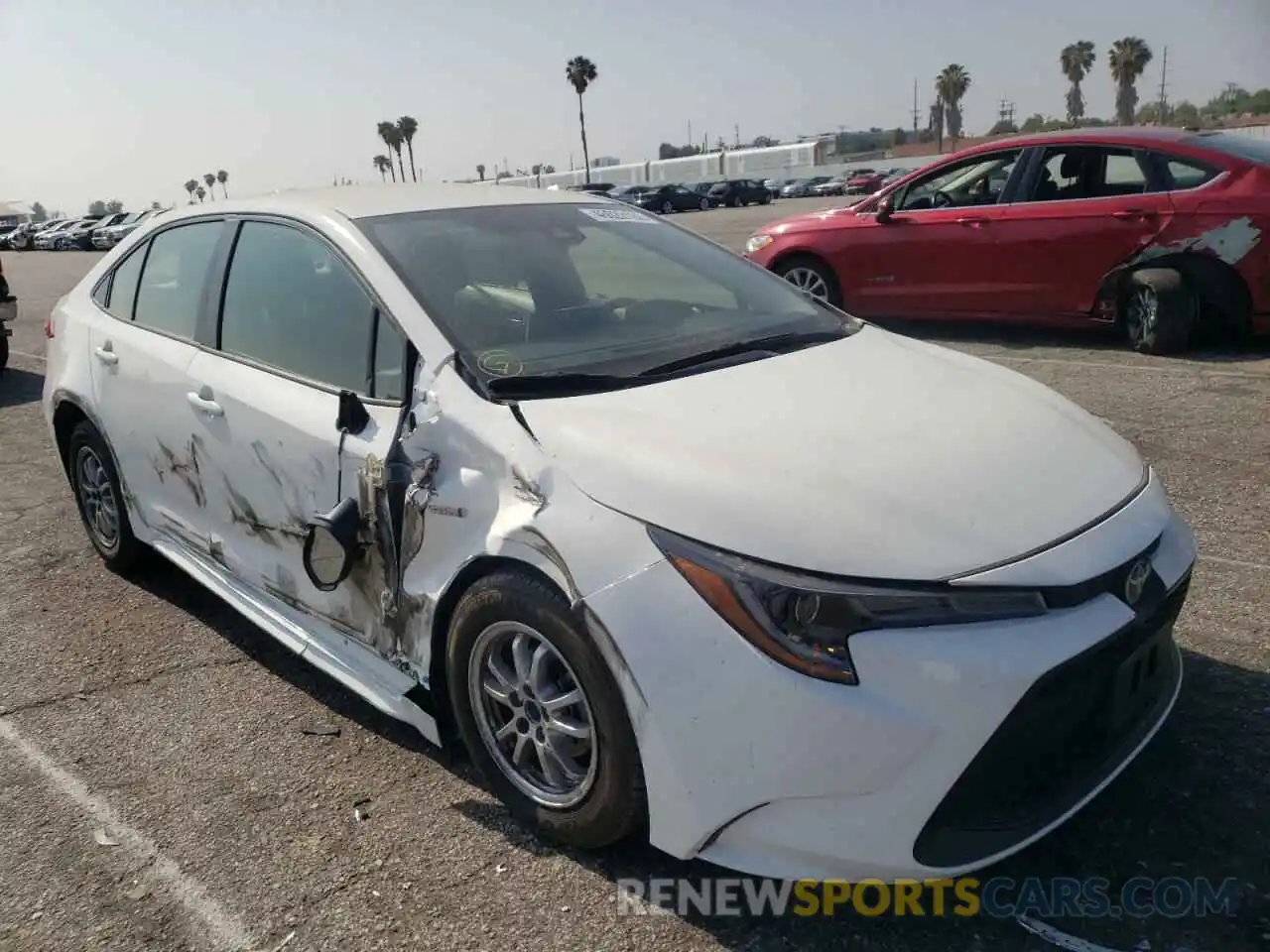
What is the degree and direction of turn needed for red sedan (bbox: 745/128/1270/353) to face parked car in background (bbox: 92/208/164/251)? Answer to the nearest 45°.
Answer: approximately 45° to its right

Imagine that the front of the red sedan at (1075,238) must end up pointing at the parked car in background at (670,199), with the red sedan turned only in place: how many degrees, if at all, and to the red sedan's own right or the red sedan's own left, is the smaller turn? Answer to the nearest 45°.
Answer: approximately 90° to the red sedan's own right

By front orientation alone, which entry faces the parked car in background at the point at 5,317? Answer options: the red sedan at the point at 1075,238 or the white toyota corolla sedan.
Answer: the red sedan

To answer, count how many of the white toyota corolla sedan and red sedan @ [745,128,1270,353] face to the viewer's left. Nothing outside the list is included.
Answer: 1

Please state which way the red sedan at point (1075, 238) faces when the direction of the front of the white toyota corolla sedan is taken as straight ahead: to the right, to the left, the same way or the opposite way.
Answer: the opposite way

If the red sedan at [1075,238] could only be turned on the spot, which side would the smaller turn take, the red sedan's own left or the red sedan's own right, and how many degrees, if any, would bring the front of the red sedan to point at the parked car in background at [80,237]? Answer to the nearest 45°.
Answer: approximately 45° to the red sedan's own right

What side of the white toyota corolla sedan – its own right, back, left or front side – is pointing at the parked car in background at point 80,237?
back

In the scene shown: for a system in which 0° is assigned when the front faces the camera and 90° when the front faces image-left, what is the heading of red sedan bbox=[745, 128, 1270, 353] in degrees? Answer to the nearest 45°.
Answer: approximately 90°

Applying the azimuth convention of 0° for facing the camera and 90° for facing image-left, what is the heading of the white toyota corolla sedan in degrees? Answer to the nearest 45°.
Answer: approximately 315°

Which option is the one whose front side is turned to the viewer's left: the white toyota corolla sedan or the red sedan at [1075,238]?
the red sedan

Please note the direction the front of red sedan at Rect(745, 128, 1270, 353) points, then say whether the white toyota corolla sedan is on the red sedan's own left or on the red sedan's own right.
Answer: on the red sedan's own left

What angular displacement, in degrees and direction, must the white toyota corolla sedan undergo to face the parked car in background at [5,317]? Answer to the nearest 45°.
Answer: approximately 180°
